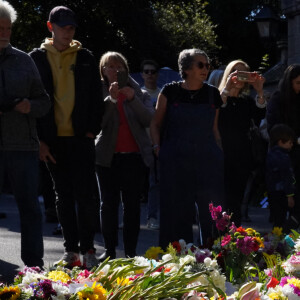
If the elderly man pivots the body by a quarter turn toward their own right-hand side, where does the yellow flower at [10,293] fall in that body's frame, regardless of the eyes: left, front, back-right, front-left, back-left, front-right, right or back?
left

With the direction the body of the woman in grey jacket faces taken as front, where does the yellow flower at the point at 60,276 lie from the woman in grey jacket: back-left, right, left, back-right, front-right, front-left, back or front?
front

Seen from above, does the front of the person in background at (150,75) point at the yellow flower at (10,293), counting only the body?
yes

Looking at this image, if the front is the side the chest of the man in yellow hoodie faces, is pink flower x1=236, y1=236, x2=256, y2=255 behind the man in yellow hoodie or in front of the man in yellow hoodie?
in front

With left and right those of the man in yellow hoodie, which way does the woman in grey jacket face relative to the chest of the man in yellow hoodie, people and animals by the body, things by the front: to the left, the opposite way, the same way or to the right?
the same way

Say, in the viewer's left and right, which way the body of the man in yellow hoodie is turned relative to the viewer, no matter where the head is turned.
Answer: facing the viewer

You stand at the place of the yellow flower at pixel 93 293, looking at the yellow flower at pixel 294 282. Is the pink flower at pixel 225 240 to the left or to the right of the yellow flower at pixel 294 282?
left

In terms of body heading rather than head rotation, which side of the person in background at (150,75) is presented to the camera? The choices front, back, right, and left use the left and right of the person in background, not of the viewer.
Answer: front

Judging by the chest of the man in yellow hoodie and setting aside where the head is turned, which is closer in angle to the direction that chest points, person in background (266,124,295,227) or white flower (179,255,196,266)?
the white flower

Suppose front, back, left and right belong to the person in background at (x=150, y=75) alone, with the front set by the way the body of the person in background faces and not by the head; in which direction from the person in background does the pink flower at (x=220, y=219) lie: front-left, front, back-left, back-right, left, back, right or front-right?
front

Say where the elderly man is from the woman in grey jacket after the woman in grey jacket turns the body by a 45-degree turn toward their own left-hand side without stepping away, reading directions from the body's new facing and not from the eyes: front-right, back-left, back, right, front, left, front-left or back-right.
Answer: right

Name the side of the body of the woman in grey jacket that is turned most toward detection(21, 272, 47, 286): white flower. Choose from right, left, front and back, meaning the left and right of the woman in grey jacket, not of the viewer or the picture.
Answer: front

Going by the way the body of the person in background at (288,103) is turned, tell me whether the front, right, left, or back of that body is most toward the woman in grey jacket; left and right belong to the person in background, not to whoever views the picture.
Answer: right

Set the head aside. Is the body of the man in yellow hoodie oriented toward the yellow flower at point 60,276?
yes

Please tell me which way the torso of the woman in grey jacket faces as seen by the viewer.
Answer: toward the camera

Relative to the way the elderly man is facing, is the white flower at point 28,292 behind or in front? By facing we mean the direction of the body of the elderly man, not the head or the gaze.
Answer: in front
